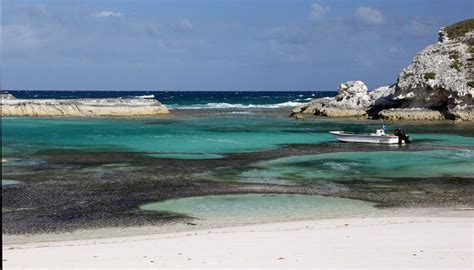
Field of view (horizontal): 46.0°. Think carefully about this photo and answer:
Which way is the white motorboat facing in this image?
to the viewer's left
